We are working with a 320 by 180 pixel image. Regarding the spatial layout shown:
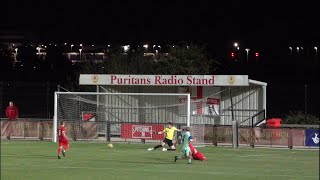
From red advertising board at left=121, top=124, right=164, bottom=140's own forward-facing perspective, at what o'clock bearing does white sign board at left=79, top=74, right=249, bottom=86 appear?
The white sign board is roughly at 7 o'clock from the red advertising board.

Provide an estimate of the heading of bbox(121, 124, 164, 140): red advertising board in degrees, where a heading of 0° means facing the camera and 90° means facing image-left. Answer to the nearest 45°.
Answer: approximately 0°

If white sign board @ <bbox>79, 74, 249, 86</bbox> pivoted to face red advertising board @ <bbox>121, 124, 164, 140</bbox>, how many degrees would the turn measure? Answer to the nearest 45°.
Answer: approximately 45° to its right

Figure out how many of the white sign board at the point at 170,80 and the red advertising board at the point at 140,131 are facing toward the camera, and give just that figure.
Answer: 2
